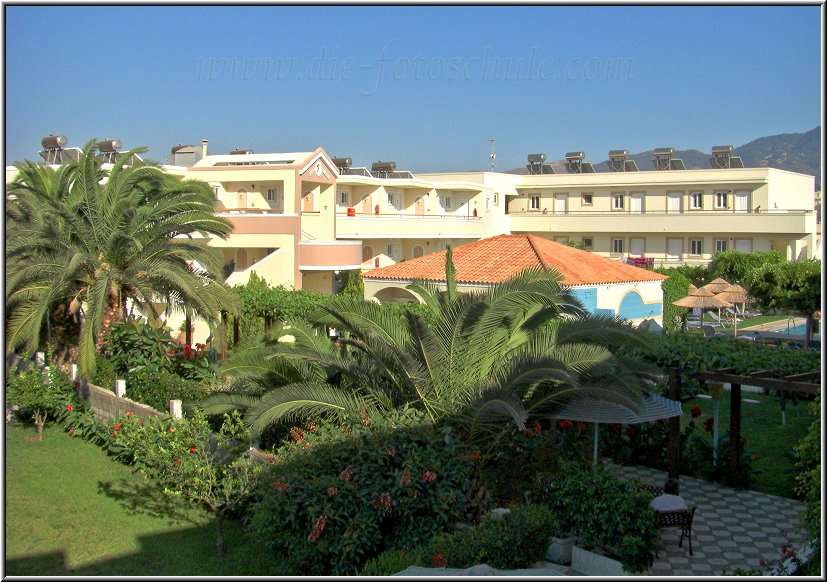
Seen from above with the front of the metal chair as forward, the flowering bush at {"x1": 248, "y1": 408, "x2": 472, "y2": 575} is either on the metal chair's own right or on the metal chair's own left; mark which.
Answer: on the metal chair's own left

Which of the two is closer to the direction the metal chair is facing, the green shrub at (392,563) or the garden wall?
the garden wall

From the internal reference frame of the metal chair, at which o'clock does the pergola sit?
The pergola is roughly at 2 o'clock from the metal chair.

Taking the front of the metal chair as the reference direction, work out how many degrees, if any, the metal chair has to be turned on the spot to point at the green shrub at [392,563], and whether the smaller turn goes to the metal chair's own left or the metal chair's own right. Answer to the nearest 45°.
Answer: approximately 90° to the metal chair's own left

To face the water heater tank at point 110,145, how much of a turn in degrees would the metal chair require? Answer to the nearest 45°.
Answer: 0° — it already faces it

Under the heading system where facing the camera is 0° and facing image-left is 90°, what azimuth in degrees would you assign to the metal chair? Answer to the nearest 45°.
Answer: approximately 135°

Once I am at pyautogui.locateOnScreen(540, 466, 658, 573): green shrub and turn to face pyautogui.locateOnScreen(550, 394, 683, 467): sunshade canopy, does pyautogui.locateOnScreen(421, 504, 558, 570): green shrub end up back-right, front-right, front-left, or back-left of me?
back-left
